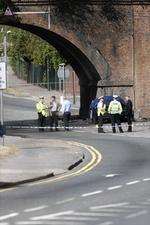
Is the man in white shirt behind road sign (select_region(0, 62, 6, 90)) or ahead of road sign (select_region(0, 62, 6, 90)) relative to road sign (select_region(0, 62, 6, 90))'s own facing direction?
behind

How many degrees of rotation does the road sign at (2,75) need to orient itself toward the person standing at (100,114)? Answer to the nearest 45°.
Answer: approximately 135° to its left

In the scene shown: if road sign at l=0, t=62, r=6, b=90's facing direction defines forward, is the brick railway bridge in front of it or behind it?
behind

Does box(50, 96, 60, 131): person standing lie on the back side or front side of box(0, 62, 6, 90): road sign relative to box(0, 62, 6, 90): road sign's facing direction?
on the back side

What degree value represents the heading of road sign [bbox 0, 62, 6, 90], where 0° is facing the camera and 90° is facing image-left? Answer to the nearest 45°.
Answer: approximately 0°
